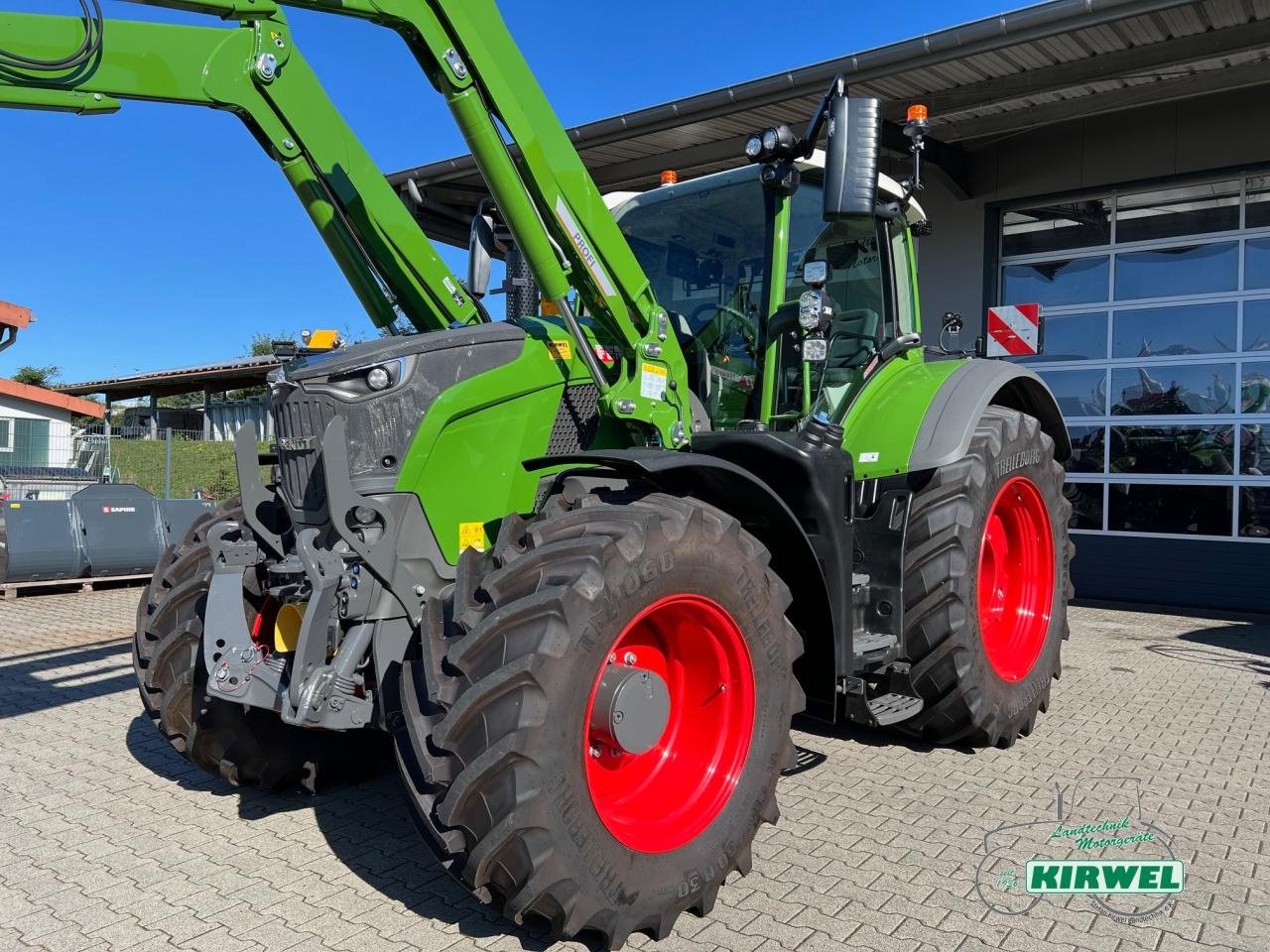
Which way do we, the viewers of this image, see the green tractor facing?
facing the viewer and to the left of the viewer

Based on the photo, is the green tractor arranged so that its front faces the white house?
no
